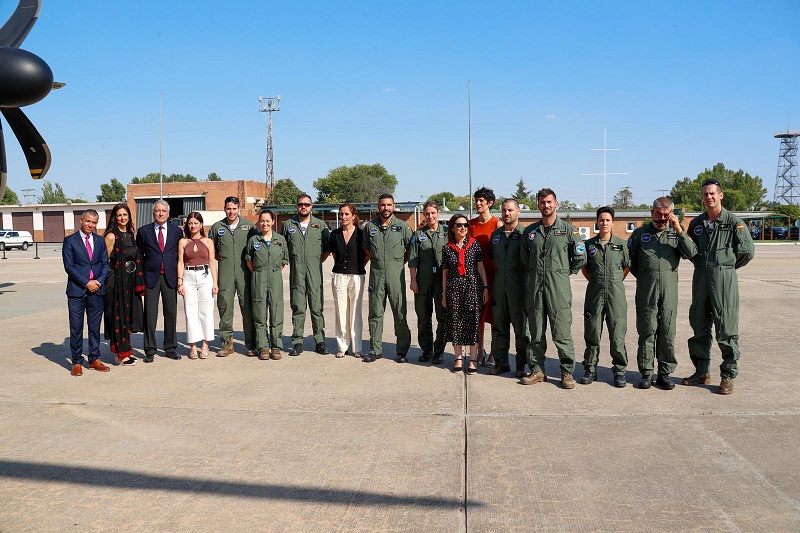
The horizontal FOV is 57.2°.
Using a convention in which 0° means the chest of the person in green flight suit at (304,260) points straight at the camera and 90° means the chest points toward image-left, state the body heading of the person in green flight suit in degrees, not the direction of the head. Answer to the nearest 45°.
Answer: approximately 0°

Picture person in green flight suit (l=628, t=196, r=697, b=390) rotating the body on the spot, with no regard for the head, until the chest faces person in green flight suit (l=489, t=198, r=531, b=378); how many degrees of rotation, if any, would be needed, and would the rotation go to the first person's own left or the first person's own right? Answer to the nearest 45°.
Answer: approximately 90° to the first person's own right

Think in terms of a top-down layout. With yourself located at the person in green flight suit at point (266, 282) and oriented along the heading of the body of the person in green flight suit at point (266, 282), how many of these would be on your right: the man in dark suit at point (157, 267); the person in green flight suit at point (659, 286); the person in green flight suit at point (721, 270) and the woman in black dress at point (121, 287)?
2

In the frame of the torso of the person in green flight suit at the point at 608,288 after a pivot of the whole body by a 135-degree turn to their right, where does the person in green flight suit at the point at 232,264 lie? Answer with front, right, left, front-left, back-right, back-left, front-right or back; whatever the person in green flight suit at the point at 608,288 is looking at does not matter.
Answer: front-left

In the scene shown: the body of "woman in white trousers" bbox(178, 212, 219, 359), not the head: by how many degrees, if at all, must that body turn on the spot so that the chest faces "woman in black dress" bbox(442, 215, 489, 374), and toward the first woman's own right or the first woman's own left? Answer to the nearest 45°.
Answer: approximately 45° to the first woman's own left

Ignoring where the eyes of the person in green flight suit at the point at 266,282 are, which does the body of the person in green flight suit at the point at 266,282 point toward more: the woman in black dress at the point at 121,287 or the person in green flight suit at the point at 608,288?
the person in green flight suit
